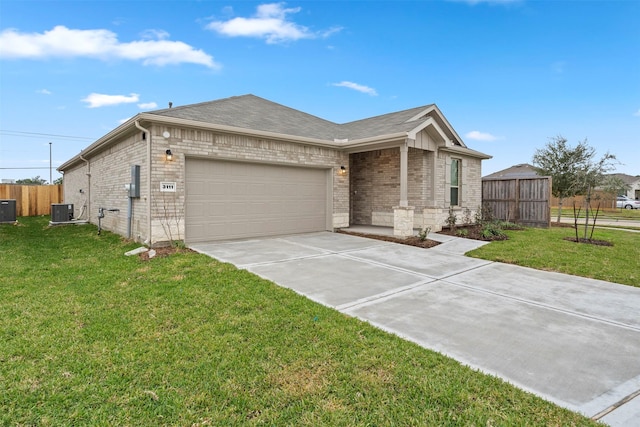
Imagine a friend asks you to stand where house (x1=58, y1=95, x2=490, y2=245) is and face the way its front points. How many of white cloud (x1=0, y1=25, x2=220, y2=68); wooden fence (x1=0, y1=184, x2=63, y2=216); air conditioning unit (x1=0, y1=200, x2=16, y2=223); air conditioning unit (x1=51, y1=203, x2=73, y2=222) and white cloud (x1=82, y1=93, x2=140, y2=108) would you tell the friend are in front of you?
0

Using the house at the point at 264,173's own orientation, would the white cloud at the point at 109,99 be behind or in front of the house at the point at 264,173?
behind

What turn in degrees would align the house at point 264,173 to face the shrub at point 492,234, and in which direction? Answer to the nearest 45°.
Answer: approximately 45° to its left

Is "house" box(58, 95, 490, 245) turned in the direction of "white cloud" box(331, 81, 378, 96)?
no

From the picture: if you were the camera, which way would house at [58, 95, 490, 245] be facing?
facing the viewer and to the right of the viewer

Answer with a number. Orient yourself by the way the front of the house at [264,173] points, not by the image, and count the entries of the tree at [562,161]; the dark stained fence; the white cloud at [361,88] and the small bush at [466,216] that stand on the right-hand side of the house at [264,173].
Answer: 0

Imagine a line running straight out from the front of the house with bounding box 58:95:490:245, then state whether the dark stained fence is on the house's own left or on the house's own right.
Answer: on the house's own left

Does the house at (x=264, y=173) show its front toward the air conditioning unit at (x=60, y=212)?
no

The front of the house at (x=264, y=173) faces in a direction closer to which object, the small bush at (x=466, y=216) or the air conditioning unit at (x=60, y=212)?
the small bush

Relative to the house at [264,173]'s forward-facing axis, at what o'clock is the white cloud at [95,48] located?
The white cloud is roughly at 6 o'clock from the house.

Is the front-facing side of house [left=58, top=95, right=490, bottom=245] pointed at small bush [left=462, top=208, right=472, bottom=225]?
no

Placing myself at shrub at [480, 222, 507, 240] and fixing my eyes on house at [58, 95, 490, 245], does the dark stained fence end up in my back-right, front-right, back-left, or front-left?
back-right
